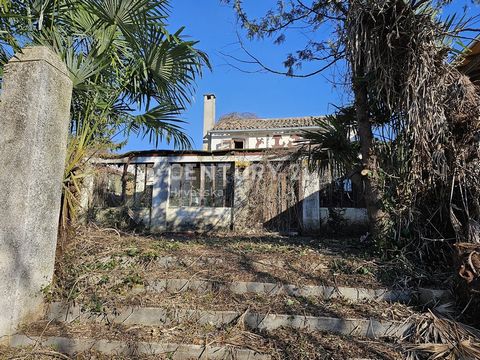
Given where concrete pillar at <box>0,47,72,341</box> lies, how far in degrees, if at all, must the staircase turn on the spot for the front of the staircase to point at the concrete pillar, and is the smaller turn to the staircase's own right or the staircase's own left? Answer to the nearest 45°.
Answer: approximately 90° to the staircase's own right

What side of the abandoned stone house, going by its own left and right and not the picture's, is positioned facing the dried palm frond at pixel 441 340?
front

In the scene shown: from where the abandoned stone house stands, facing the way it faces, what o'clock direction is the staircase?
The staircase is roughly at 12 o'clock from the abandoned stone house.

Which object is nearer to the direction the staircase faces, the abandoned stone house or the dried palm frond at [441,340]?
the dried palm frond

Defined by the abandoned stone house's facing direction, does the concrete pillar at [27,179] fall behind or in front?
in front

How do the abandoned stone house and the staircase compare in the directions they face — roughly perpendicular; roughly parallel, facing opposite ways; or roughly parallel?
roughly parallel

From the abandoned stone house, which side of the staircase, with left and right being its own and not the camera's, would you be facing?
back

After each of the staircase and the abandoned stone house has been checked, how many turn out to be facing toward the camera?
2

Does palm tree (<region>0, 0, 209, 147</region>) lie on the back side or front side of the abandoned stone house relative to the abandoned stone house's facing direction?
on the front side

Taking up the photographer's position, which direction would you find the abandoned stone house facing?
facing the viewer

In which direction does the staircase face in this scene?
toward the camera
